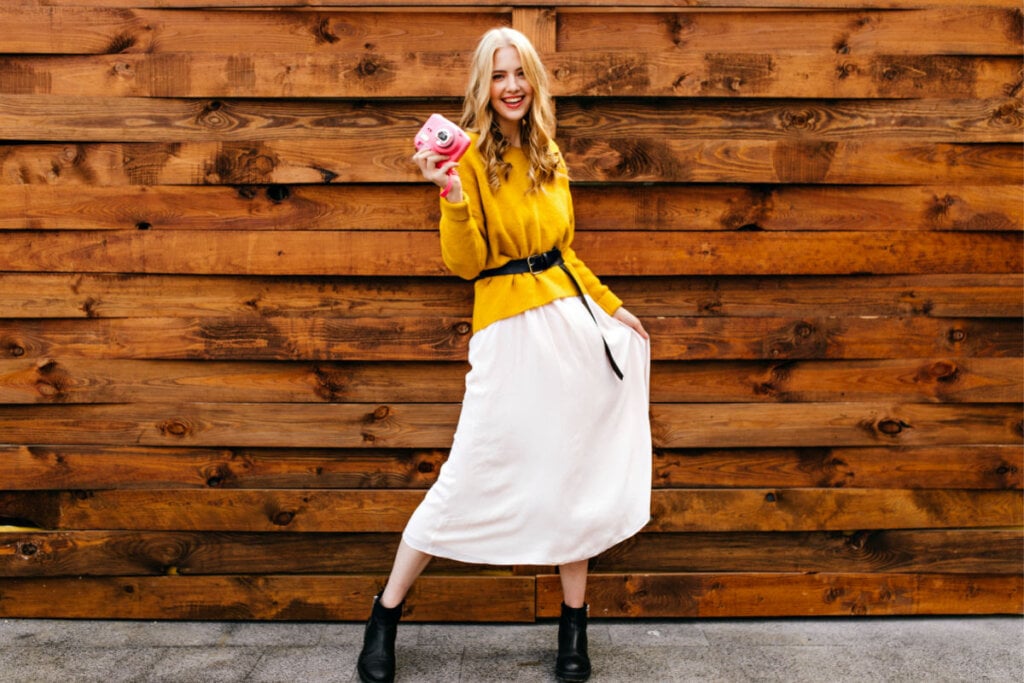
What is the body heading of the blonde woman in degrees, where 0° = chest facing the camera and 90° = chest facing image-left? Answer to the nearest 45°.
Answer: approximately 0°
